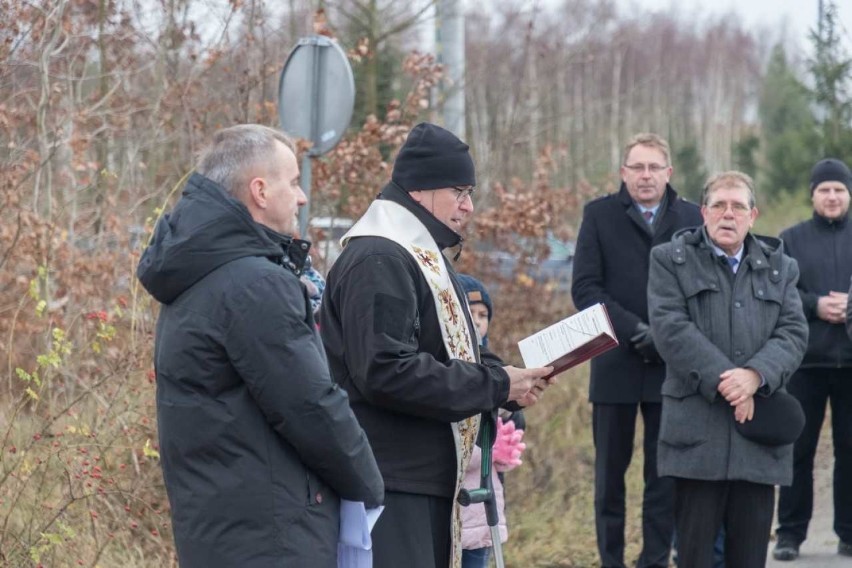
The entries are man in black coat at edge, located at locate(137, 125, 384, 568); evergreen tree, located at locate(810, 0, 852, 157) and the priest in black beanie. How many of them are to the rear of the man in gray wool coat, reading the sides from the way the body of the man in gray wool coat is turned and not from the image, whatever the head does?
1

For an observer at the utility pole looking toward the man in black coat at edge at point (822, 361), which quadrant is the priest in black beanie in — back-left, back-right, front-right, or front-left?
front-right

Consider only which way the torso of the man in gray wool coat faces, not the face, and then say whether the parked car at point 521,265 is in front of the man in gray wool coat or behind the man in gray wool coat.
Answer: behind

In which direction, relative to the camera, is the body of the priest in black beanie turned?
to the viewer's right

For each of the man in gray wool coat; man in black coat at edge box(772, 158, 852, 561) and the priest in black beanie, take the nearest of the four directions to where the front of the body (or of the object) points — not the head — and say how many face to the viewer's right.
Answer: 1

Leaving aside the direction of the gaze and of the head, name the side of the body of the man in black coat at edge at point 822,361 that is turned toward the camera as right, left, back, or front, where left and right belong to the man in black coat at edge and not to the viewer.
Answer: front

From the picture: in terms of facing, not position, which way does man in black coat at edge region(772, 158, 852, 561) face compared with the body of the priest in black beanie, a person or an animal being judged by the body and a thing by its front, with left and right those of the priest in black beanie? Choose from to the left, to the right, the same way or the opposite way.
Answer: to the right

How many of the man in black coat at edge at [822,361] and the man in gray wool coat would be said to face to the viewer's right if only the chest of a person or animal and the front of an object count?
0

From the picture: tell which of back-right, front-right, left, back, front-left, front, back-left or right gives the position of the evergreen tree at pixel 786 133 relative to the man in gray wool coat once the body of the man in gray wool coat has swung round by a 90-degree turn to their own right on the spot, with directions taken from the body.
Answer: right

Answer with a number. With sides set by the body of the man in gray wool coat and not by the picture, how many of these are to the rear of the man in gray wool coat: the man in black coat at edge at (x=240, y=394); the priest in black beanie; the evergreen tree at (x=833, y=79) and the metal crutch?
1

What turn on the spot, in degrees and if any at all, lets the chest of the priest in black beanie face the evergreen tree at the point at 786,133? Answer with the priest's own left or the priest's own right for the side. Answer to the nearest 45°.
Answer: approximately 90° to the priest's own left

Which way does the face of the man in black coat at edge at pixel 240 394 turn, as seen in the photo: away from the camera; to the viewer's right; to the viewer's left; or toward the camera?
to the viewer's right

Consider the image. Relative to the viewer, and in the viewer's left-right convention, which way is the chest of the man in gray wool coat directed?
facing the viewer

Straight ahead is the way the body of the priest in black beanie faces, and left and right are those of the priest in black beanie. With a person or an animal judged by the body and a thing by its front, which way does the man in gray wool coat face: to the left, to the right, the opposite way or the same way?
to the right

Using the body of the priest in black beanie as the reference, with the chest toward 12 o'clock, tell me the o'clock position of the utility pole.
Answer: The utility pole is roughly at 9 o'clock from the priest in black beanie.

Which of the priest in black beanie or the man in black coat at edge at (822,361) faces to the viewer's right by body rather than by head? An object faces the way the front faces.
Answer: the priest in black beanie

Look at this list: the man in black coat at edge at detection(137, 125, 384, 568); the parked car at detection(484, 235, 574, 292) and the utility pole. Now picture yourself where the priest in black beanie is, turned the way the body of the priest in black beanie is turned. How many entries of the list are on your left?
2

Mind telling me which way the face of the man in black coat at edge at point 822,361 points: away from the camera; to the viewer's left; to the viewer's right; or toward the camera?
toward the camera
